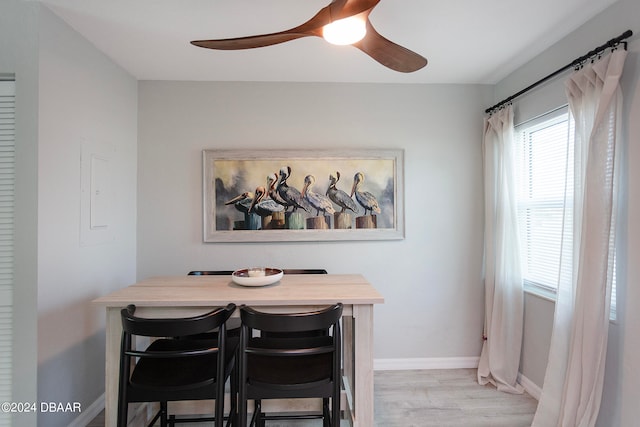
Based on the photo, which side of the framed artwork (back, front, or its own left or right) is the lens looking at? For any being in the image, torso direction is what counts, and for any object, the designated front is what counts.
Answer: front

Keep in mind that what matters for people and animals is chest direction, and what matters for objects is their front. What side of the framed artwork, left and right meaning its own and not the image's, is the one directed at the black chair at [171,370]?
front

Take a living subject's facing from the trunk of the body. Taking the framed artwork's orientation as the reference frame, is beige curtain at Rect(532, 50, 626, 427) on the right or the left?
on its left

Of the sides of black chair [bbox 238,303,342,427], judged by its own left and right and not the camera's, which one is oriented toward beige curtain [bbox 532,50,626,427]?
right

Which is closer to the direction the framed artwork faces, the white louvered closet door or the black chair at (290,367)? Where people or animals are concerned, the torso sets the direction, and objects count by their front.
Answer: the black chair

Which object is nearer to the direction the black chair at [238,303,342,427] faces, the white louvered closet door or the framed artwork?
the framed artwork

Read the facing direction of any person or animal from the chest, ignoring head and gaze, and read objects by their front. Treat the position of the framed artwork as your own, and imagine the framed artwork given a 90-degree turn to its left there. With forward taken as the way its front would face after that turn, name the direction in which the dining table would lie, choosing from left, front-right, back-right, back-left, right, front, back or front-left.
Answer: right

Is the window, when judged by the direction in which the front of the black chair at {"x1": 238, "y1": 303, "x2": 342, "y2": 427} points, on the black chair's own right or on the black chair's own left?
on the black chair's own right

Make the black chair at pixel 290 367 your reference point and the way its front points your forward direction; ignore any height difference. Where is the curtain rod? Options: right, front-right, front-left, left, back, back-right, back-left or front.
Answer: right

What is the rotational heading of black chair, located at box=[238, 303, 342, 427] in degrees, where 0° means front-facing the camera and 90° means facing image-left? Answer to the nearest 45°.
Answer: approximately 180°

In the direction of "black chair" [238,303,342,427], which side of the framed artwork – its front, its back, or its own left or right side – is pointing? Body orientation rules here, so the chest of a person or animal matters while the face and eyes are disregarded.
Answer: front

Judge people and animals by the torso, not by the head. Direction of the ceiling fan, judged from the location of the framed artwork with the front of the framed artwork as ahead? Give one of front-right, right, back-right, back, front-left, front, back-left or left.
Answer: front

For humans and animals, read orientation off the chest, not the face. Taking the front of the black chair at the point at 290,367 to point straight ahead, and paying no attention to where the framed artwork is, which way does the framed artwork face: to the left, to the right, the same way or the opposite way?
the opposite way
